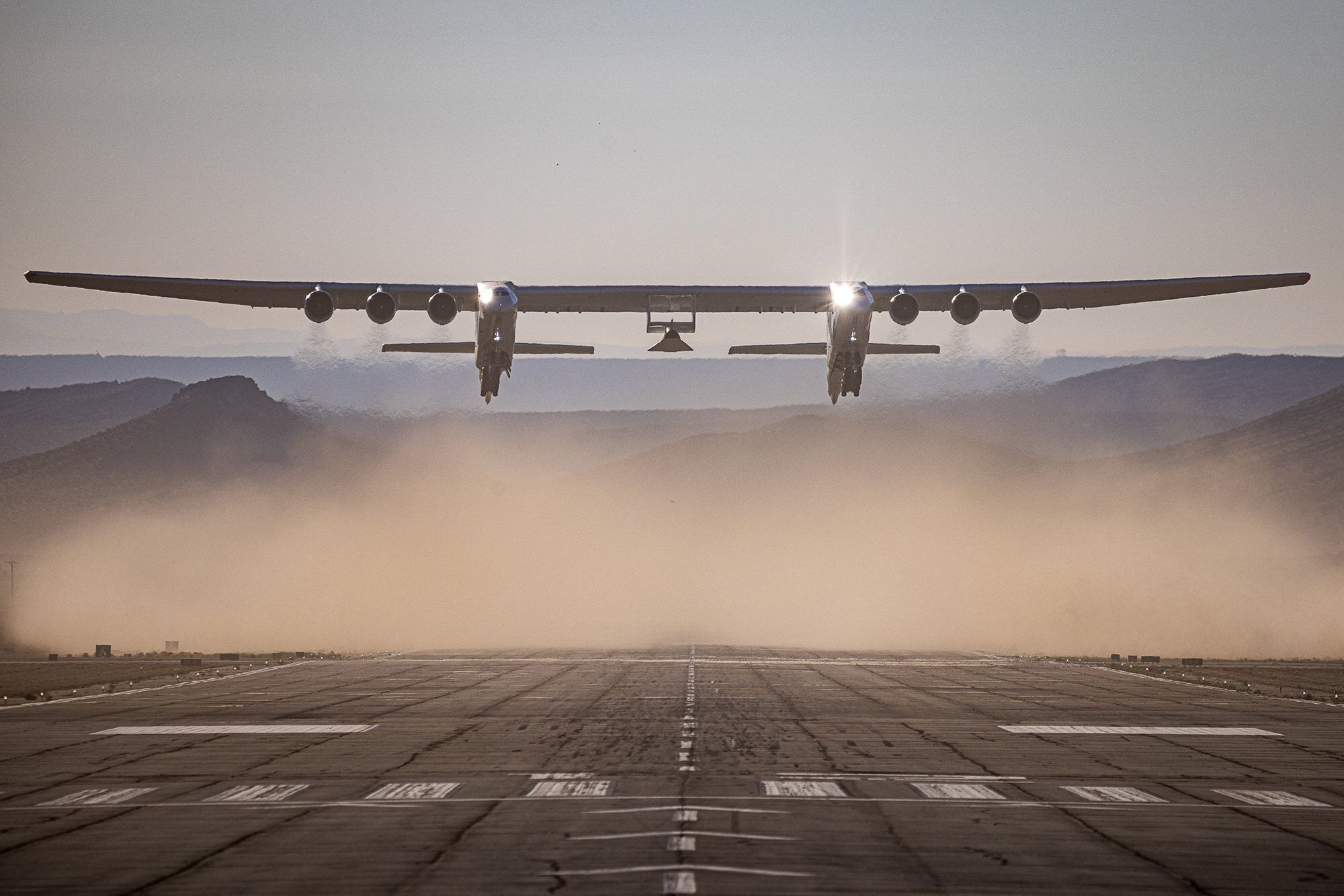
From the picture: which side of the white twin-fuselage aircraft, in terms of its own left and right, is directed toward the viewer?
front
